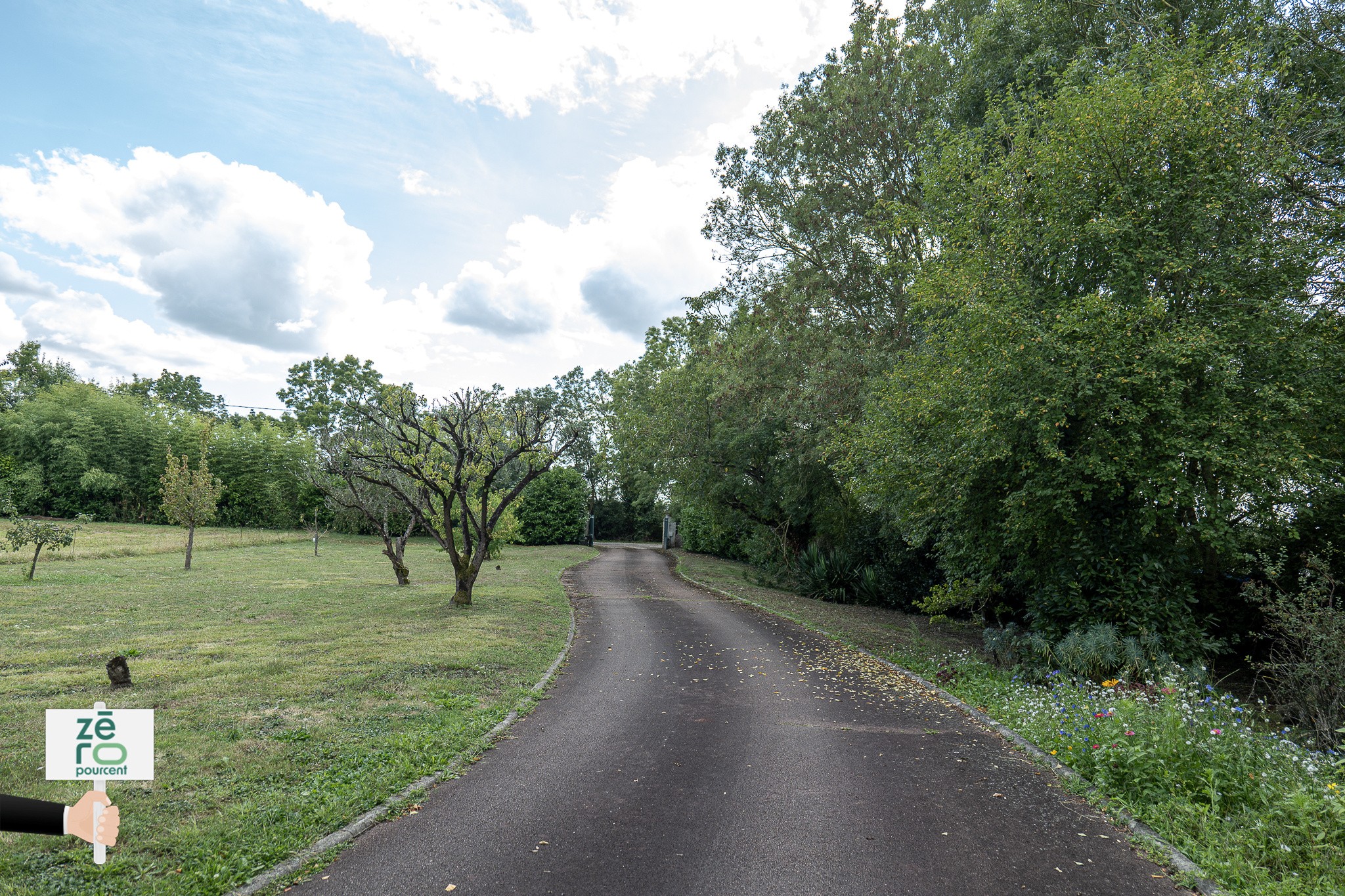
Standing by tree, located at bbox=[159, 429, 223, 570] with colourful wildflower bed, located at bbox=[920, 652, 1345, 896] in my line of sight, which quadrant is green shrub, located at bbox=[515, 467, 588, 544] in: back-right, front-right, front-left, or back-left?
back-left
